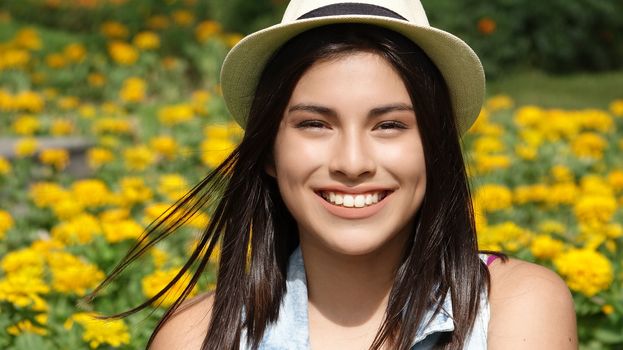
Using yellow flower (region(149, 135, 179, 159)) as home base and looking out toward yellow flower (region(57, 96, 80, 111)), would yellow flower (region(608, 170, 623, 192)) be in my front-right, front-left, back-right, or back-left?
back-right

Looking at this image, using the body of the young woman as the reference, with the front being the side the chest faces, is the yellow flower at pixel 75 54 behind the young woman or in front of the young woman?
behind

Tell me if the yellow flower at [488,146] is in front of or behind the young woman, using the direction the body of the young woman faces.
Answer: behind

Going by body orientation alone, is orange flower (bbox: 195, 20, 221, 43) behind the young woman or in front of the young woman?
behind

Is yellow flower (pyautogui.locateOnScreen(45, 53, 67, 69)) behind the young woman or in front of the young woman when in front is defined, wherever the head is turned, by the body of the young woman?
behind

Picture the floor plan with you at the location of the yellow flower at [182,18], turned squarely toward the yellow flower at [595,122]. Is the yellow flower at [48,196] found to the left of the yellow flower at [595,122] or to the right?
right

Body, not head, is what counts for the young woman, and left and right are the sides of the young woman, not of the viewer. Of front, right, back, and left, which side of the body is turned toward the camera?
front

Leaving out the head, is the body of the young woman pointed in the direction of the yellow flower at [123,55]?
no

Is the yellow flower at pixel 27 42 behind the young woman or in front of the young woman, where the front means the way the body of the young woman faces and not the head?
behind

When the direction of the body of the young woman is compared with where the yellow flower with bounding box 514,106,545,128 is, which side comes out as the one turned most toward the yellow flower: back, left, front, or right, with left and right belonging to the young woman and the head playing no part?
back

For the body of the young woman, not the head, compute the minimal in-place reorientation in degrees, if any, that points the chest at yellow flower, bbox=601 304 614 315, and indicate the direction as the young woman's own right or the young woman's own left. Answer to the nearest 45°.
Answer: approximately 135° to the young woman's own left

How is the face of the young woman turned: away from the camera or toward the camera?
toward the camera

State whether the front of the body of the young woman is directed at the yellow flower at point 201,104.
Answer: no
